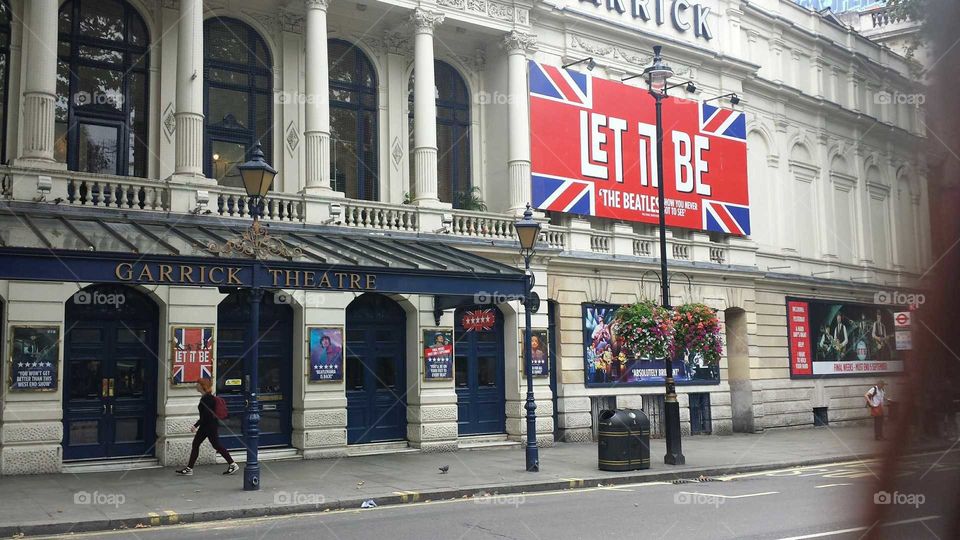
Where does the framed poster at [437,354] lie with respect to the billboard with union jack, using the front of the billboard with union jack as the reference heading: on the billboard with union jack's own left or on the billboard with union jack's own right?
on the billboard with union jack's own right

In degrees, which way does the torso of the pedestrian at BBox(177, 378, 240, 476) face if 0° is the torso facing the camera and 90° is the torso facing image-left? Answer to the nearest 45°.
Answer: approximately 90°

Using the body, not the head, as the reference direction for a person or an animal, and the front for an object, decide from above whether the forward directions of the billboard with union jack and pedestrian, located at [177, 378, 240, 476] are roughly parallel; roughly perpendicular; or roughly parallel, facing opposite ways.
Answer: roughly perpendicular

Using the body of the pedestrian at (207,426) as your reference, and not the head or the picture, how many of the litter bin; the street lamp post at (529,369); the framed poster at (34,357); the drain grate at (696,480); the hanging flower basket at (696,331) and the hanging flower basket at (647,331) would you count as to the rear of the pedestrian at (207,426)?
5

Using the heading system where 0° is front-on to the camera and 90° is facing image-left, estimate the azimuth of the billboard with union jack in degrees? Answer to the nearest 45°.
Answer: approximately 315°

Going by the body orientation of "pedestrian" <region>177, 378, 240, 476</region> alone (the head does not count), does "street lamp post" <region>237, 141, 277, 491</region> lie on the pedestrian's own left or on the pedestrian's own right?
on the pedestrian's own left

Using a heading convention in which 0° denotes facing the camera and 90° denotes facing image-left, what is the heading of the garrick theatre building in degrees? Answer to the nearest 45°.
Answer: approximately 315°

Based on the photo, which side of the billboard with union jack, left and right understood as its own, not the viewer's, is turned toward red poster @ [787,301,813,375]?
left

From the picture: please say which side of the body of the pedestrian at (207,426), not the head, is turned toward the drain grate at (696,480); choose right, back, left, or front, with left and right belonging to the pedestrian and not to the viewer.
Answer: back

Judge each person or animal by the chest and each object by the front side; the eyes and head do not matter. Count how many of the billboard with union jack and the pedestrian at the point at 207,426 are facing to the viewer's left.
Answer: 1
